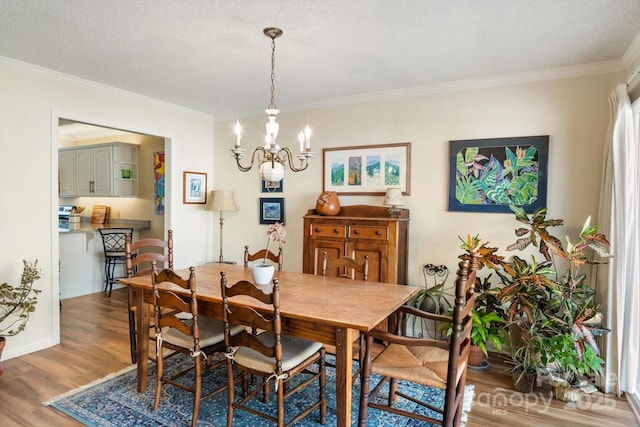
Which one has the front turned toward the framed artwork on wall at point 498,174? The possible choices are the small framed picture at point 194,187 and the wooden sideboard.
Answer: the small framed picture

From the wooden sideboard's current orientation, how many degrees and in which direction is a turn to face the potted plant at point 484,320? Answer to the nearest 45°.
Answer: approximately 90° to its left

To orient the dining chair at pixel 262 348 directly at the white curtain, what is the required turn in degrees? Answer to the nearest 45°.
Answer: approximately 45° to its right

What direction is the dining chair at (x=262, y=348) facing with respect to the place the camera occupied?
facing away from the viewer and to the right of the viewer

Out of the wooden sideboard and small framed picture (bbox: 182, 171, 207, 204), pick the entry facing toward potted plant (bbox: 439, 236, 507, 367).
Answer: the small framed picture

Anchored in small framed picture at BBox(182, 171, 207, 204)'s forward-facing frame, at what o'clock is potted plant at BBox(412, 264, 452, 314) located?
The potted plant is roughly at 12 o'clock from the small framed picture.

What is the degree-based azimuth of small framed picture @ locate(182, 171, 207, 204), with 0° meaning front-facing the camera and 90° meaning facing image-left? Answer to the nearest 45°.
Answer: approximately 315°

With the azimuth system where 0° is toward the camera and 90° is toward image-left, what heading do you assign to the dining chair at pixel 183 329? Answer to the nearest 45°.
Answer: approximately 225°

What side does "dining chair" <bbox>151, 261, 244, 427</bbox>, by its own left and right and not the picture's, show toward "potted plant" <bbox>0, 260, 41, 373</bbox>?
left

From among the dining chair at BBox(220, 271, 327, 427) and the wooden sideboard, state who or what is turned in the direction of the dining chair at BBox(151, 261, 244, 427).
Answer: the wooden sideboard
